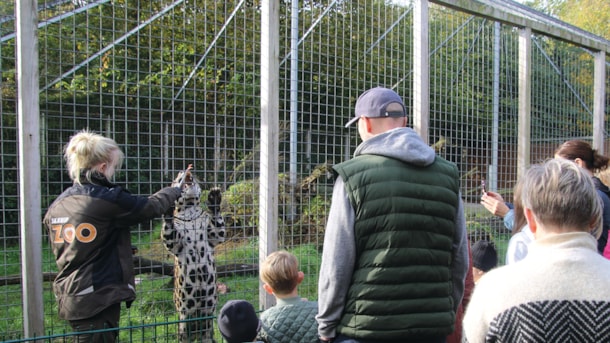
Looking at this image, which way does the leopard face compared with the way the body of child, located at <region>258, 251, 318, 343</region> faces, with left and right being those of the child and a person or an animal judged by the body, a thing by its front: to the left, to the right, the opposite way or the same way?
the opposite way

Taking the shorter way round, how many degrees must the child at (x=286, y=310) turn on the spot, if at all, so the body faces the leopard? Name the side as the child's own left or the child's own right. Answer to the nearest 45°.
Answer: approximately 45° to the child's own left

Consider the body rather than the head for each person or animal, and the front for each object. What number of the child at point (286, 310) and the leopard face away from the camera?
1

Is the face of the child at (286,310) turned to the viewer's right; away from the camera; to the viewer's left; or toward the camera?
away from the camera

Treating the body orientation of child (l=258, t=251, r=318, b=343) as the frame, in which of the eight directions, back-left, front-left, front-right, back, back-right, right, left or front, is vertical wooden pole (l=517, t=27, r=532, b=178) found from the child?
front-right

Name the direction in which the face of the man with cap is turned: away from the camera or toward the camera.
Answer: away from the camera

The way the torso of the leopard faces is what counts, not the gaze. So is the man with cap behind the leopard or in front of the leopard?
in front

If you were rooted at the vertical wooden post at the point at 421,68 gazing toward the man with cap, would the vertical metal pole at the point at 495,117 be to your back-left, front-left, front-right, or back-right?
back-left

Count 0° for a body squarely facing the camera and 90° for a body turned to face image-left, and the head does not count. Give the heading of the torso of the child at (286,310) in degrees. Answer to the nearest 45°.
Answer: approximately 180°

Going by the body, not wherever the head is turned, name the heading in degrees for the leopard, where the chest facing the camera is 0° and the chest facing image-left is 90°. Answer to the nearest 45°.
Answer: approximately 0°

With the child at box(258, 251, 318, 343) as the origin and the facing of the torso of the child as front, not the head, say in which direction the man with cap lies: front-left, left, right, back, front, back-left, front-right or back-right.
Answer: back-right

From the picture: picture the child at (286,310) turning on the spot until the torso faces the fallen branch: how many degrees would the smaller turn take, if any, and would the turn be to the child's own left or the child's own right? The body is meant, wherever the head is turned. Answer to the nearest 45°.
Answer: approximately 45° to the child's own left
